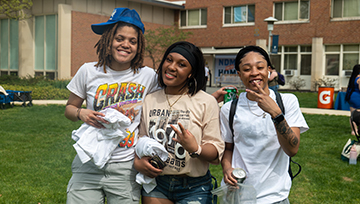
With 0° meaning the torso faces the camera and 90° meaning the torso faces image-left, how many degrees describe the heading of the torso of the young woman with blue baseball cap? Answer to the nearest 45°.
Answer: approximately 0°

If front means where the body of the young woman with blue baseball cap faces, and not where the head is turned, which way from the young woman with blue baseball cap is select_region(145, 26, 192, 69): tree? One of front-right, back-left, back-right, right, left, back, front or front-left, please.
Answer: back

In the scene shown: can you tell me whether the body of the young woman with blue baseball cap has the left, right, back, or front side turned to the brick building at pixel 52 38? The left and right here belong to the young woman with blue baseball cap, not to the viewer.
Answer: back

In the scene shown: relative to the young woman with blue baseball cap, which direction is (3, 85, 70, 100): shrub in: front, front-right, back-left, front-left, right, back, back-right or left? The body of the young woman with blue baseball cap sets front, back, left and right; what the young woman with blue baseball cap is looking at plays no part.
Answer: back

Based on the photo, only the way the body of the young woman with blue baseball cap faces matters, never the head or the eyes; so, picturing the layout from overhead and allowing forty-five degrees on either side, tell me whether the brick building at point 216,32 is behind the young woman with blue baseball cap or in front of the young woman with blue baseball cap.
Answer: behind

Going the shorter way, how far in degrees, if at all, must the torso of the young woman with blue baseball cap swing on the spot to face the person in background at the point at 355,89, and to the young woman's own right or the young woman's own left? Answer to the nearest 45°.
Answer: approximately 135° to the young woman's own left

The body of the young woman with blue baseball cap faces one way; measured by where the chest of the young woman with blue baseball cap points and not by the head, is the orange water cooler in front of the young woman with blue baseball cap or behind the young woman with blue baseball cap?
behind
